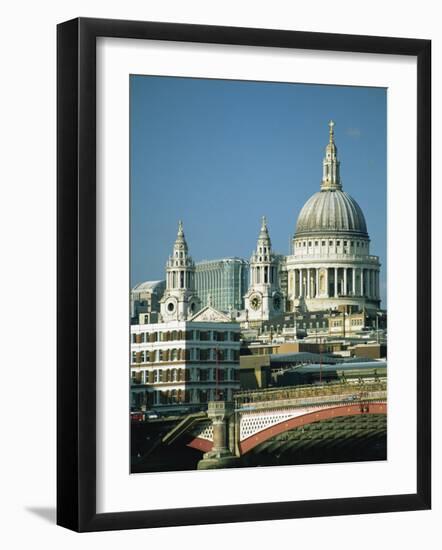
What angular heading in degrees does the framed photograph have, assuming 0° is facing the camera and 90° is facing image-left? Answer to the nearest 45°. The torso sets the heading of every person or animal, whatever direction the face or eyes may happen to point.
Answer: approximately 315°
